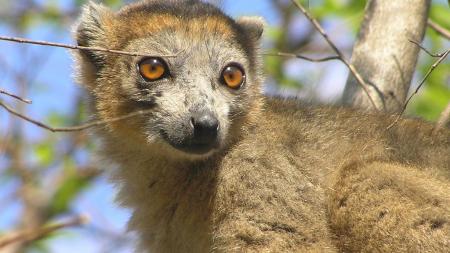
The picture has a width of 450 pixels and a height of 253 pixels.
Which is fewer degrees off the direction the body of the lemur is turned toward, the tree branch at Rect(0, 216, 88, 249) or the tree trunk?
the tree branch

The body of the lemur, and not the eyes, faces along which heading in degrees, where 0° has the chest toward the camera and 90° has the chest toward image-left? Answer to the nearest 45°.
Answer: approximately 45°

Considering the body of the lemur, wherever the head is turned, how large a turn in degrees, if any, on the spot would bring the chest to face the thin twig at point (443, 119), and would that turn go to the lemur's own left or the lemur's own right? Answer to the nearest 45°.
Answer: approximately 135° to the lemur's own left

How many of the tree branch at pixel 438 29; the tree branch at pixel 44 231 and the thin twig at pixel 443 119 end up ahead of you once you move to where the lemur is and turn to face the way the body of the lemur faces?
1

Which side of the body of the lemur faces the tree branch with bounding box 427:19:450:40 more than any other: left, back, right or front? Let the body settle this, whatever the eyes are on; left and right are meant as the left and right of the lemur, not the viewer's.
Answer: back

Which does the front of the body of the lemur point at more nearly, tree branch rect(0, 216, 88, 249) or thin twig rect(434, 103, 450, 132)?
the tree branch

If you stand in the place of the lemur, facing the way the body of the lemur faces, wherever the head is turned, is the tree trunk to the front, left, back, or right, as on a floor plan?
back
